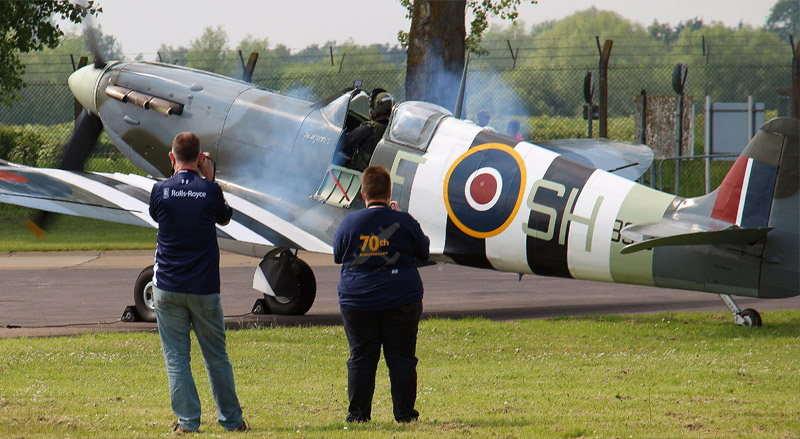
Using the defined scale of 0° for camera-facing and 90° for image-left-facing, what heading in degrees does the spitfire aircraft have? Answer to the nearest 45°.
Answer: approximately 135°

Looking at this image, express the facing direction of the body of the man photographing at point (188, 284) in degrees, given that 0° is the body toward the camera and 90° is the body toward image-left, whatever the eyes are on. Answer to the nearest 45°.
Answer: approximately 180°

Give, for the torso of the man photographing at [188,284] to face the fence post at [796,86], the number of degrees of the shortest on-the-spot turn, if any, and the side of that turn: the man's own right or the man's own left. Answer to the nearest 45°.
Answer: approximately 45° to the man's own right

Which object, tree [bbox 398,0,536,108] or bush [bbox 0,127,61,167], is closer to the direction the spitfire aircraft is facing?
the bush

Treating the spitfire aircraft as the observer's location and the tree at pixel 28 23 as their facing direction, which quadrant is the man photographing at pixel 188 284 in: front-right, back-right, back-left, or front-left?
back-left

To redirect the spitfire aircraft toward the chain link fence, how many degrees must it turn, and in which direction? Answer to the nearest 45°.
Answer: approximately 45° to its right

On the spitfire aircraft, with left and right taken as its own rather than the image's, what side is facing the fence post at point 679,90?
right

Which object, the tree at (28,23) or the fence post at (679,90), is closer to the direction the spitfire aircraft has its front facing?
the tree

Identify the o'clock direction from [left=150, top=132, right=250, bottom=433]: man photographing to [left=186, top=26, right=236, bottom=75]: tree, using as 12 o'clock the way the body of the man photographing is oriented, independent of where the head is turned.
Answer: The tree is roughly at 12 o'clock from the man photographing.

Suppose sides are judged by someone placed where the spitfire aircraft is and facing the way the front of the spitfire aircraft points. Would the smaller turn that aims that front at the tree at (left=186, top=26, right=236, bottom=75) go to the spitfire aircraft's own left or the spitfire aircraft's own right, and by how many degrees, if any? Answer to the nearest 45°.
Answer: approximately 45° to the spitfire aircraft's own right

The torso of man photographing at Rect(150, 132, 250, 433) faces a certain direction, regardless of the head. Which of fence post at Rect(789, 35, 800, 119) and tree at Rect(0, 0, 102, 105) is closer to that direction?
the tree
